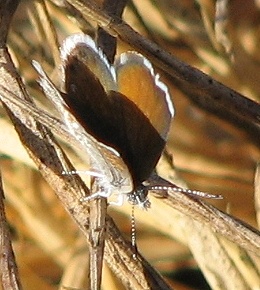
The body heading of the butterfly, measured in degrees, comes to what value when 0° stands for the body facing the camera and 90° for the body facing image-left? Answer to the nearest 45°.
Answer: approximately 315°
